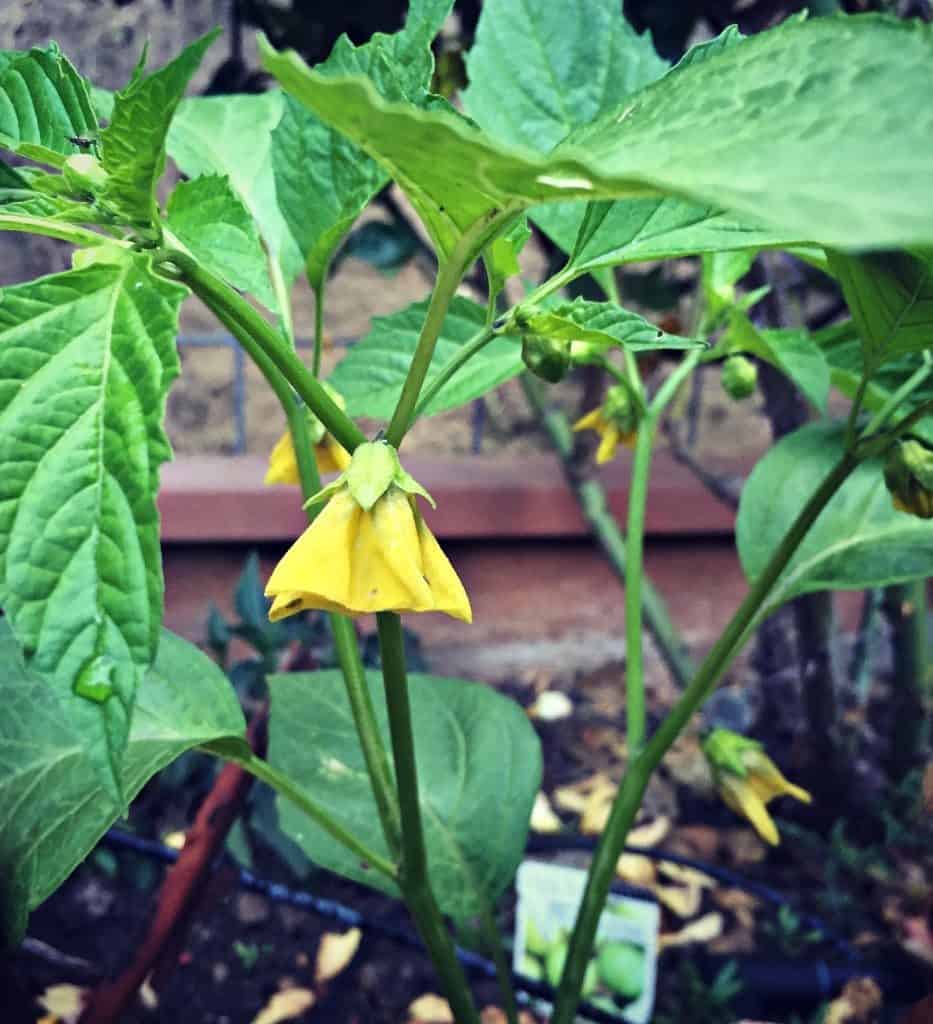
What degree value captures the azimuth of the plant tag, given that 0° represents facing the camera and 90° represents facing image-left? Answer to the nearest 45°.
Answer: approximately 0°
